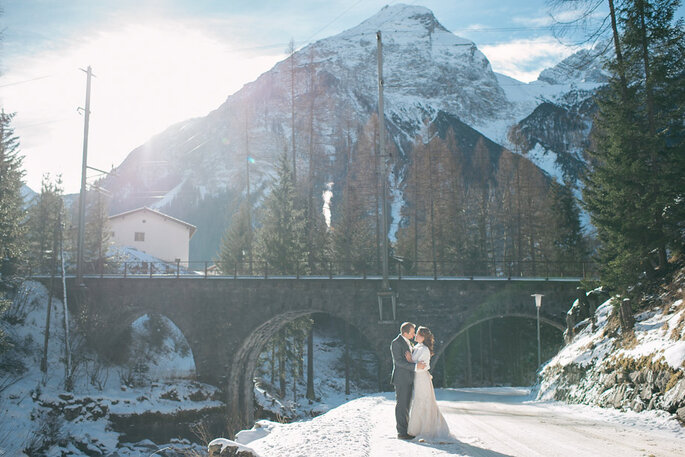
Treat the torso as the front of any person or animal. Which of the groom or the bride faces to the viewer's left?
the bride

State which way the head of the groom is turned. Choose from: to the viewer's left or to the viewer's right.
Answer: to the viewer's right

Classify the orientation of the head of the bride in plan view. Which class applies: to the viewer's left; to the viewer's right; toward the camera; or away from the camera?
to the viewer's left

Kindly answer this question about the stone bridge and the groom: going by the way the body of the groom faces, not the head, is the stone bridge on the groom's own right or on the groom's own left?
on the groom's own left

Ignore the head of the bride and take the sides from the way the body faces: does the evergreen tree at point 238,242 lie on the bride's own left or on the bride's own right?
on the bride's own right

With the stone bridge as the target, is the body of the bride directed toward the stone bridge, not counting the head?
no

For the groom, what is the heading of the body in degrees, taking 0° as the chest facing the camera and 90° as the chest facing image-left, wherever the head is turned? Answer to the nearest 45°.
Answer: approximately 270°

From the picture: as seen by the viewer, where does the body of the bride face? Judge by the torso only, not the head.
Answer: to the viewer's left

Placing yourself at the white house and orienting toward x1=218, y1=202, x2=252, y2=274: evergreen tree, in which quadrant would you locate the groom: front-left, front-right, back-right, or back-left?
front-right

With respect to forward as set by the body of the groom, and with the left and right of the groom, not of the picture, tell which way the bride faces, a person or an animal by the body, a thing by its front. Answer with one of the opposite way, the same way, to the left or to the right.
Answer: the opposite way

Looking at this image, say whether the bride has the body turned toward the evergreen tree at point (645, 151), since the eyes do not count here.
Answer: no

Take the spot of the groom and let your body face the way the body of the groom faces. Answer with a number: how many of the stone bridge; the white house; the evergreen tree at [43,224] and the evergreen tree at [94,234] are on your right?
0

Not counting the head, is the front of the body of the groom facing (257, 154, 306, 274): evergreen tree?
no

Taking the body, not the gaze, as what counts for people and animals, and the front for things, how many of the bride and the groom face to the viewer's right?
1

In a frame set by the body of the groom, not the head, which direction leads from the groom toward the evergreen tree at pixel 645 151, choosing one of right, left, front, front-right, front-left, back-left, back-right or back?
front-left

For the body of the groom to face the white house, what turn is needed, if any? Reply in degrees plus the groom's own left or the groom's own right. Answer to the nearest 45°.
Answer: approximately 135° to the groom's own left

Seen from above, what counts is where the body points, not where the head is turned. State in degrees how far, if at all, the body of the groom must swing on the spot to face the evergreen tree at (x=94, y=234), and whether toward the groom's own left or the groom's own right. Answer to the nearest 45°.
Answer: approximately 135° to the groom's own left

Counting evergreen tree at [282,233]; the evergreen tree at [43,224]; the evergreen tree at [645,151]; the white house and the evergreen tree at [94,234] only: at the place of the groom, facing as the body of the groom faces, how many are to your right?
0
